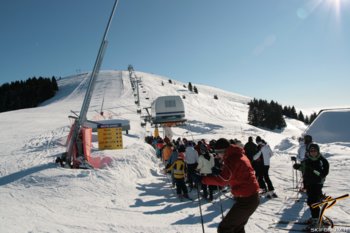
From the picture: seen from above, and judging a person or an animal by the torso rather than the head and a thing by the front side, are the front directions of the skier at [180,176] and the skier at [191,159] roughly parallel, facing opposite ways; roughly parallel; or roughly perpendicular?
roughly parallel

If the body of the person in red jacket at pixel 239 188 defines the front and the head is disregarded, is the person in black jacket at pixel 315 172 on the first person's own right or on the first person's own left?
on the first person's own right

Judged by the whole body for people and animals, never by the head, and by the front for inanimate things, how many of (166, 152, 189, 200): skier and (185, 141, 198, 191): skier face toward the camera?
0

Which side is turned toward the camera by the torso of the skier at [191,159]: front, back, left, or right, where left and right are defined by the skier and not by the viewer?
back

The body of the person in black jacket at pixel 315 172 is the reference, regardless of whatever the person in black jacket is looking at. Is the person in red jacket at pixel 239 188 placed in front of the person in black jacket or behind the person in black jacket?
in front

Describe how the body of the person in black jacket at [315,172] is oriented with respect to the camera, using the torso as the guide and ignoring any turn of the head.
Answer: toward the camera

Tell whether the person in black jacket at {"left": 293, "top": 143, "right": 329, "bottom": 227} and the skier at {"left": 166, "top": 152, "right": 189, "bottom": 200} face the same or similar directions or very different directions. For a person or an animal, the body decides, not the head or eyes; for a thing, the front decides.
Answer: very different directions

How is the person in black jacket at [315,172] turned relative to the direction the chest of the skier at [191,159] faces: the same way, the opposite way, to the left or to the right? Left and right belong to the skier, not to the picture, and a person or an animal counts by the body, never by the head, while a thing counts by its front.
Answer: the opposite way

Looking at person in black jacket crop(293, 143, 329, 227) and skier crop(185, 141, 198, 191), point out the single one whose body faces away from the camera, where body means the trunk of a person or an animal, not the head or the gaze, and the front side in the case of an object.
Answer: the skier

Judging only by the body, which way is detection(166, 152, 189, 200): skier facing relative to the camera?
away from the camera
